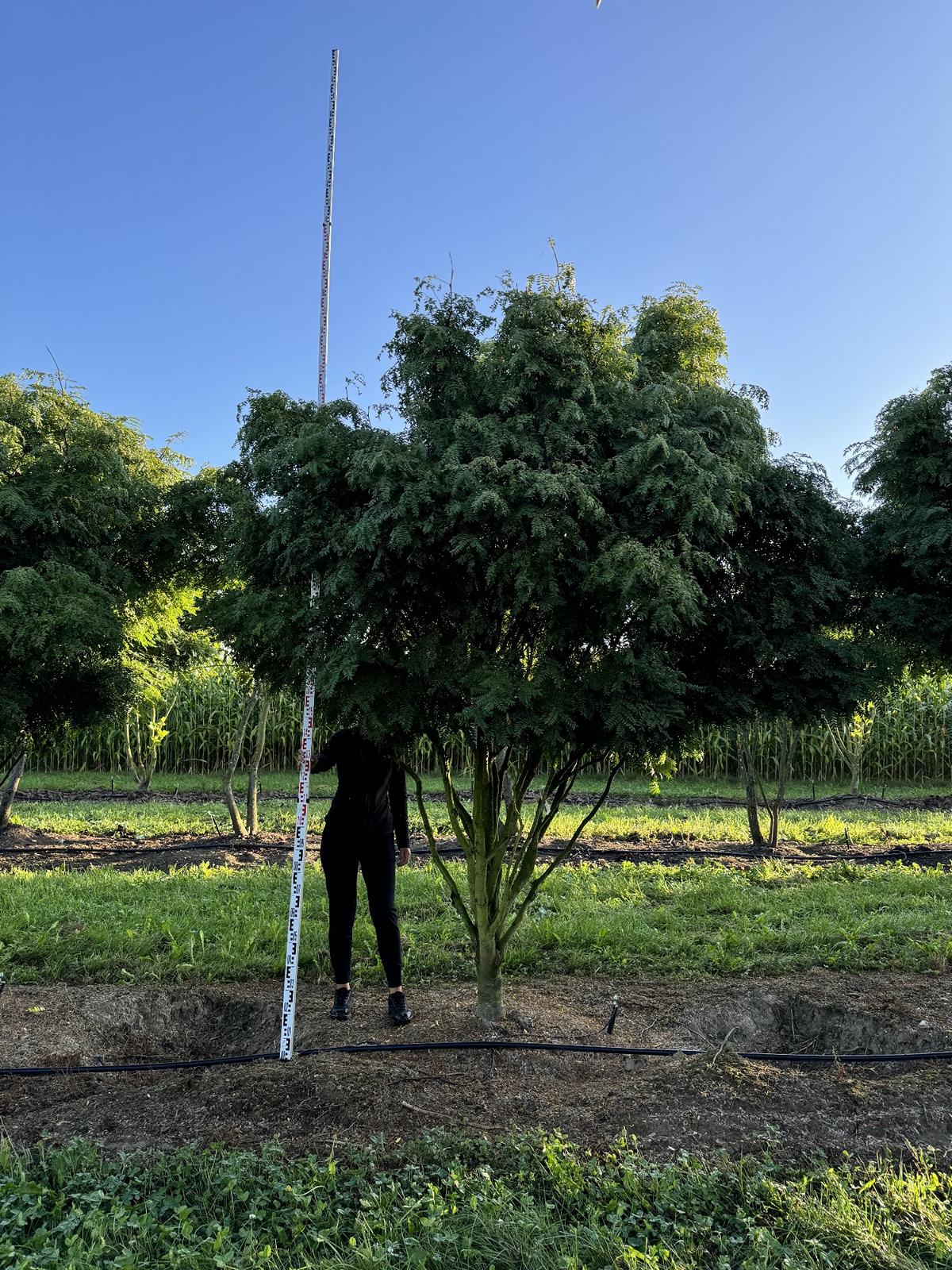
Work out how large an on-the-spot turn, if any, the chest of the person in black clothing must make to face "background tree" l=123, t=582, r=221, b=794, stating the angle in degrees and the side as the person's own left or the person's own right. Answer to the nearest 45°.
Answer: approximately 135° to the person's own right

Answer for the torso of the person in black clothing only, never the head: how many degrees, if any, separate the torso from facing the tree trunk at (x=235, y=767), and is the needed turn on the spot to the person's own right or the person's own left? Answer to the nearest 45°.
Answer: approximately 180°

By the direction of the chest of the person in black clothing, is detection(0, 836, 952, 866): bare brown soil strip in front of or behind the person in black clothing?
behind

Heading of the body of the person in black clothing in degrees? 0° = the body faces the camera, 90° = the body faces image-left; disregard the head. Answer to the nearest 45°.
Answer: approximately 0°
